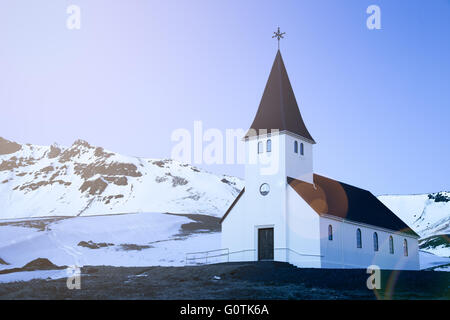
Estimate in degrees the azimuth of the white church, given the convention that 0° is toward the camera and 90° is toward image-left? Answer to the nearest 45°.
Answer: approximately 45°
